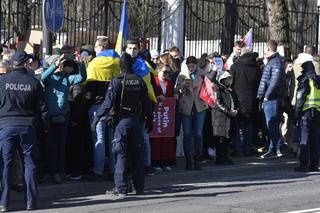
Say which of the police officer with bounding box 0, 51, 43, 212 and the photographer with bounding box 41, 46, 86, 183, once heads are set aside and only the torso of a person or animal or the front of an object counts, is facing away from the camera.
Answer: the police officer

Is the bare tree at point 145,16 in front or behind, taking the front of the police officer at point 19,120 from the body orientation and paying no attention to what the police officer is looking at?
in front

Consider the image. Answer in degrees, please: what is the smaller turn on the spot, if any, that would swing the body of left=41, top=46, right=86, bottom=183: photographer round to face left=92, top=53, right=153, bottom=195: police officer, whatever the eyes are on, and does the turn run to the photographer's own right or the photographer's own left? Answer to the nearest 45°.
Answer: approximately 45° to the photographer's own left

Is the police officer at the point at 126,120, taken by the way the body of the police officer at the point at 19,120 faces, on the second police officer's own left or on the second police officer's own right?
on the second police officer's own right

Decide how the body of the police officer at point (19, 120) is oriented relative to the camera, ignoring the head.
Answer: away from the camera

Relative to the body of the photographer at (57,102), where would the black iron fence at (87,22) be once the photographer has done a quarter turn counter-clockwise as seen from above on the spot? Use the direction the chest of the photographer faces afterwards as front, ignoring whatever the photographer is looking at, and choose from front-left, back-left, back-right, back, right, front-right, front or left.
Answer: left

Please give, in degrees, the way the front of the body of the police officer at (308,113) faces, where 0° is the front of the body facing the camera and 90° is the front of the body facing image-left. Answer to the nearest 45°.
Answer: approximately 135°

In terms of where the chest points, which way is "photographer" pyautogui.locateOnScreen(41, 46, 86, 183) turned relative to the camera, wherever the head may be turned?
toward the camera

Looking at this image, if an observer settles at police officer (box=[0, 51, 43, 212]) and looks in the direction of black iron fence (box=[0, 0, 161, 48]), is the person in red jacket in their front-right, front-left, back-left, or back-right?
front-right

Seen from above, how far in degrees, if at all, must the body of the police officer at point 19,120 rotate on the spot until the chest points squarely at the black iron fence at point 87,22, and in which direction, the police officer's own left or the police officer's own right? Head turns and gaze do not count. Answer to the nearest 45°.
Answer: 0° — they already face it

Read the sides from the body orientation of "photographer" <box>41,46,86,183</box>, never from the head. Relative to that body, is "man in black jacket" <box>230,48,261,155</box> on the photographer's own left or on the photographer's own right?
on the photographer's own left

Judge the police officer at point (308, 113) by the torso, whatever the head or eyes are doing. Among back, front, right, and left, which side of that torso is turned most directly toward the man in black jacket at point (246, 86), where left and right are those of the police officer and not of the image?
front
